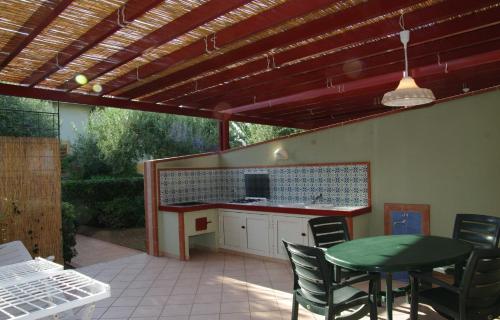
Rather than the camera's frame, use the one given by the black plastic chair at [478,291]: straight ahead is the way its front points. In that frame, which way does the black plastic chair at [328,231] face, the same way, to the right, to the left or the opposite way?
the opposite way

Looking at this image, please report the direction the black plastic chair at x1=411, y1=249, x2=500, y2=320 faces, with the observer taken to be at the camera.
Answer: facing away from the viewer and to the left of the viewer

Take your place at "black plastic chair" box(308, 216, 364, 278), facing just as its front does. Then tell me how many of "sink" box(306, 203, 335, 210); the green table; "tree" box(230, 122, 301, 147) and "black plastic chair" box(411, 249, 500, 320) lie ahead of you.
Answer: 2

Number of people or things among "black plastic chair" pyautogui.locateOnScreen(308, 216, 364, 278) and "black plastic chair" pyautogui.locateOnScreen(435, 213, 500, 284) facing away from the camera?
0

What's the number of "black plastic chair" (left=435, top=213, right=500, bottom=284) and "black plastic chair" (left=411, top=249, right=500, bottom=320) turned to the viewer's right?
0

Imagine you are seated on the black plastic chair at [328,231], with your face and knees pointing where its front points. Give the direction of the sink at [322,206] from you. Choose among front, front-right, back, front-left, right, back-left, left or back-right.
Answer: back-left

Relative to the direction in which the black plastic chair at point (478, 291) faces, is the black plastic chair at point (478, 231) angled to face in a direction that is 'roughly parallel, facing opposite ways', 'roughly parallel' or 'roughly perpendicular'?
roughly perpendicular

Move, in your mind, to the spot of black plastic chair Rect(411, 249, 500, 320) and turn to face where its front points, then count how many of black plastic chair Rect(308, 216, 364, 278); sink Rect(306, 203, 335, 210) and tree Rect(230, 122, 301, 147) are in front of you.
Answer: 3

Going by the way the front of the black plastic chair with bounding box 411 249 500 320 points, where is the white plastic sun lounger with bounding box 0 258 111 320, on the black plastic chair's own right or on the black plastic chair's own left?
on the black plastic chair's own left

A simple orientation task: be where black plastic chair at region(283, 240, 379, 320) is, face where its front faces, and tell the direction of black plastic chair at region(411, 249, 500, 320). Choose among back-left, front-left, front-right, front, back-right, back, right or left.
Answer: front-right

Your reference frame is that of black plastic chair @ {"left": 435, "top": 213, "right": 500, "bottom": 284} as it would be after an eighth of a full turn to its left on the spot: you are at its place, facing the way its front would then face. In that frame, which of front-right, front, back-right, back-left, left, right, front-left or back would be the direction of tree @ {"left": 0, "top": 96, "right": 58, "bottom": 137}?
right

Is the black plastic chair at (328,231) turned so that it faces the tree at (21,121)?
no

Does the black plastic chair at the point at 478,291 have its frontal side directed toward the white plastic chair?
no

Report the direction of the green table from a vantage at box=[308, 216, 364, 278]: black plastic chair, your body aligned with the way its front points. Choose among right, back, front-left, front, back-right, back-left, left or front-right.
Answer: front

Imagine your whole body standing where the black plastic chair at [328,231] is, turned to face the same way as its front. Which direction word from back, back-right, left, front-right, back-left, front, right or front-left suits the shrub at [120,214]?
back

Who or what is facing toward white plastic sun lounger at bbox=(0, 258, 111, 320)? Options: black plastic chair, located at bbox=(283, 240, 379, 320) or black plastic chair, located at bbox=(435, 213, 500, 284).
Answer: black plastic chair, located at bbox=(435, 213, 500, 284)

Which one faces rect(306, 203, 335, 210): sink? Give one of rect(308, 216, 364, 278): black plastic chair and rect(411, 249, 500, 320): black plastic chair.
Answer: rect(411, 249, 500, 320): black plastic chair

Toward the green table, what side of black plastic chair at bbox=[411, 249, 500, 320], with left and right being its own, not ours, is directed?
front

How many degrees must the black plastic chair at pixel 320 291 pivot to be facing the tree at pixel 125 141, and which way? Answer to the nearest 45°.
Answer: approximately 90° to its left

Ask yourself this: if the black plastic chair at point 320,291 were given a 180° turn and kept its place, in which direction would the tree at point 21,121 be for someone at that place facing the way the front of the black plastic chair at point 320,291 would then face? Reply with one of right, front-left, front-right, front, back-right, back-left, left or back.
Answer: right

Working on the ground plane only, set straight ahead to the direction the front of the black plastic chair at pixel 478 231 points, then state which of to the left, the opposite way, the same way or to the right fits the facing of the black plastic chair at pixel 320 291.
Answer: the opposite way

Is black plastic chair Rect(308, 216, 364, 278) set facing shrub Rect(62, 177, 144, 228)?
no

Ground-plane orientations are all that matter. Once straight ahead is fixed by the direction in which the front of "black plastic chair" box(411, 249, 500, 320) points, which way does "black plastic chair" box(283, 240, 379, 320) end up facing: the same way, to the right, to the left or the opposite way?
to the right

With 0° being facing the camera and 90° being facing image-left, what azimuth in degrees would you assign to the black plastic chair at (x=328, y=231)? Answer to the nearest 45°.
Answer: approximately 315°

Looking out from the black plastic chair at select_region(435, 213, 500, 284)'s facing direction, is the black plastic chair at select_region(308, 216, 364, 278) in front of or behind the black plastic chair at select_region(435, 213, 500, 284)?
in front

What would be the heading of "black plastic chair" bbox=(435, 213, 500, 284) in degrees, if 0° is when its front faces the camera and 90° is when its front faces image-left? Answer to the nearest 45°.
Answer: approximately 45°
